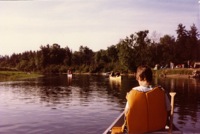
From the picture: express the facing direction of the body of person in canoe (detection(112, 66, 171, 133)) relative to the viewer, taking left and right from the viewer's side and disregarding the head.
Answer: facing away from the viewer
